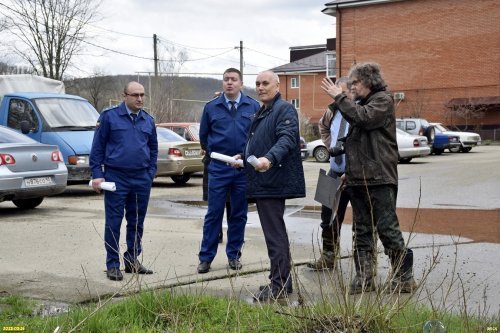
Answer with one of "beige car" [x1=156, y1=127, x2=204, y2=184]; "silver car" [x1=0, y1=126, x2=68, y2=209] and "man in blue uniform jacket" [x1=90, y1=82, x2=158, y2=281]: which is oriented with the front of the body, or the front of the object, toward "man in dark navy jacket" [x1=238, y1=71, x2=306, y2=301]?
the man in blue uniform jacket

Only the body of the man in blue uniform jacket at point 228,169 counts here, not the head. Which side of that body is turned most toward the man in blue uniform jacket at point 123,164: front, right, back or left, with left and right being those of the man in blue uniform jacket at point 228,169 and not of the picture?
right

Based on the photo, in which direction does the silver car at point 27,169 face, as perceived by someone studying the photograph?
facing away from the viewer and to the left of the viewer

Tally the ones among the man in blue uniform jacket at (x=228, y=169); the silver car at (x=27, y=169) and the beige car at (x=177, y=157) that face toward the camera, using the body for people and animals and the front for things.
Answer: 1

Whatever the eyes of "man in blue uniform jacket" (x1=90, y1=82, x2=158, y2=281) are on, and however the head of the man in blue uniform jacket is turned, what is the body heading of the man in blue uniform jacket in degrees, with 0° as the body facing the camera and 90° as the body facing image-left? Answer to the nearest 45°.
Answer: approximately 315°

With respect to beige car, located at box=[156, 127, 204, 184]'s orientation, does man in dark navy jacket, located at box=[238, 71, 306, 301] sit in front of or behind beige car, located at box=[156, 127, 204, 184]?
behind

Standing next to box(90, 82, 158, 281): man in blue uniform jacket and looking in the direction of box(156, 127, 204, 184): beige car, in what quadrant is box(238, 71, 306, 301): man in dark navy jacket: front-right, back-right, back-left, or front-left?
back-right

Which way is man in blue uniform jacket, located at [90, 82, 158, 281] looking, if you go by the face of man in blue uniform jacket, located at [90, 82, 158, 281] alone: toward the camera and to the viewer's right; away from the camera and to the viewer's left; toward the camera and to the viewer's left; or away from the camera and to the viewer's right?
toward the camera and to the viewer's right

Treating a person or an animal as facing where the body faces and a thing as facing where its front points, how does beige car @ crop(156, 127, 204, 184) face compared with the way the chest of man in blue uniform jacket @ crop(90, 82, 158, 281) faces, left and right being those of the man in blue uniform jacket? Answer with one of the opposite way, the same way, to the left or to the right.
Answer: the opposite way

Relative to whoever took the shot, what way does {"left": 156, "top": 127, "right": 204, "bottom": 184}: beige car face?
facing away from the viewer and to the left of the viewer

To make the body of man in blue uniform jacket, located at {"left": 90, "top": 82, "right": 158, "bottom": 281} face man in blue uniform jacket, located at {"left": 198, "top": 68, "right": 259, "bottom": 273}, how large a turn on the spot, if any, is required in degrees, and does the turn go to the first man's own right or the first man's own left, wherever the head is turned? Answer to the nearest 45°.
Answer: approximately 45° to the first man's own left
